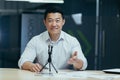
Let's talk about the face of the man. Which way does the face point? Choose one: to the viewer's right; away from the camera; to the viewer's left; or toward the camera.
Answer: toward the camera

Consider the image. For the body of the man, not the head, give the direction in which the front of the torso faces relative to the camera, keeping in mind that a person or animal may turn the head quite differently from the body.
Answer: toward the camera
